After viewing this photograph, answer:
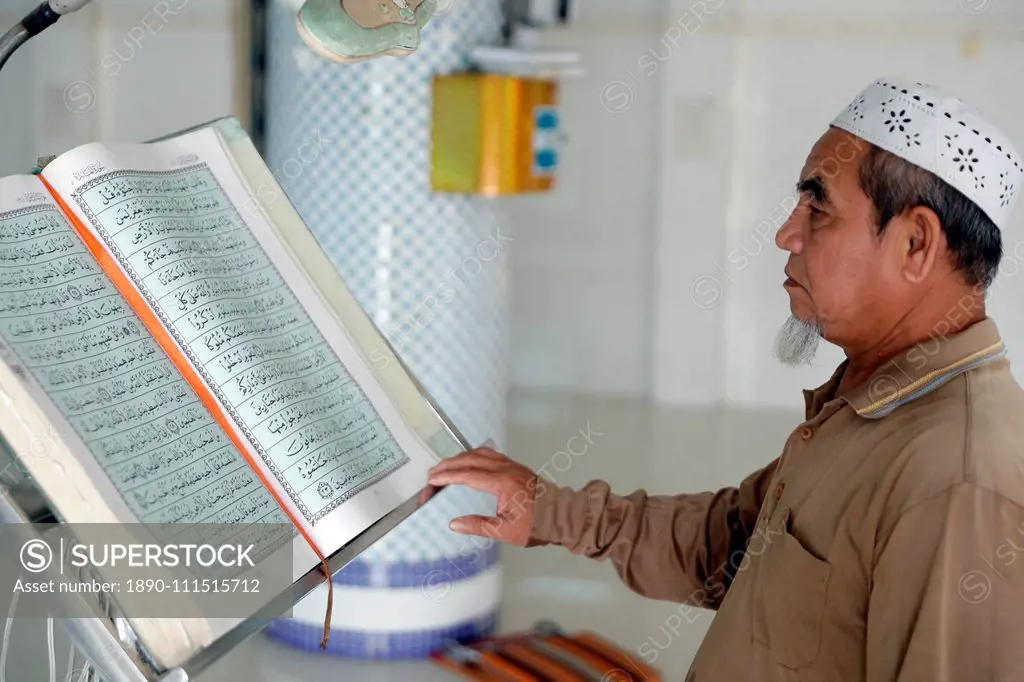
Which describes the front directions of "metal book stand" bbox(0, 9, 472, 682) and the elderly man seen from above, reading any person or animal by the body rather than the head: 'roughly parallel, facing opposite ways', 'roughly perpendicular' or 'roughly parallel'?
roughly parallel, facing opposite ways

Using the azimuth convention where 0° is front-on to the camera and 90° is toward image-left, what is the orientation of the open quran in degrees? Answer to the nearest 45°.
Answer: approximately 315°

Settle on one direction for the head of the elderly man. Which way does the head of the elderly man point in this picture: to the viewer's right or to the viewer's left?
to the viewer's left

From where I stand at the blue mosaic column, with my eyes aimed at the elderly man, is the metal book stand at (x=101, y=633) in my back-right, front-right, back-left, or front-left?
front-right

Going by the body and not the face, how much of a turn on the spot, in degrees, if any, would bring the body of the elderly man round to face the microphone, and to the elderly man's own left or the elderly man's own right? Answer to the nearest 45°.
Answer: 0° — they already face it

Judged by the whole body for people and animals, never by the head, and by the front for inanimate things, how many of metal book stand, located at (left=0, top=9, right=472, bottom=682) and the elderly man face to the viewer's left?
1

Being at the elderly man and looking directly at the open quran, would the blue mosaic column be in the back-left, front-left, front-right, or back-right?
front-right

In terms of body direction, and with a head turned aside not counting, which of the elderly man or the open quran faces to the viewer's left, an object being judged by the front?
the elderly man

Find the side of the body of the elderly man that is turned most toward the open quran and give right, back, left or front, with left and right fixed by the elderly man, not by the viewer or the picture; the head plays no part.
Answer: front

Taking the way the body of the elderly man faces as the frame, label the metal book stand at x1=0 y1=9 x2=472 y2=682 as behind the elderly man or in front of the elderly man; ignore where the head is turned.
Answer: in front

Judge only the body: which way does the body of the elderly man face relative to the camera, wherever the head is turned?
to the viewer's left
